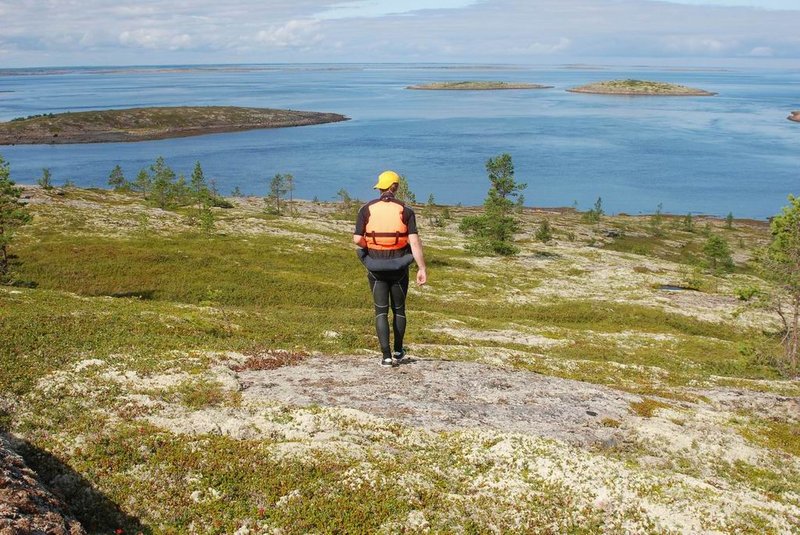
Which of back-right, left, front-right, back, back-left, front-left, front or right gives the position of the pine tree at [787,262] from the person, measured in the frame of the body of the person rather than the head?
front-right

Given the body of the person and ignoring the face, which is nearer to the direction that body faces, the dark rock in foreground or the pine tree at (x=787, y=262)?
the pine tree

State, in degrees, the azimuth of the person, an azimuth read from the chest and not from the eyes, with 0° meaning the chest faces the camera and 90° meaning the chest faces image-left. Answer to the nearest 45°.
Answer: approximately 180°

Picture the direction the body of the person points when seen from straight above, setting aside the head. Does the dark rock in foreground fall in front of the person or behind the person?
behind
